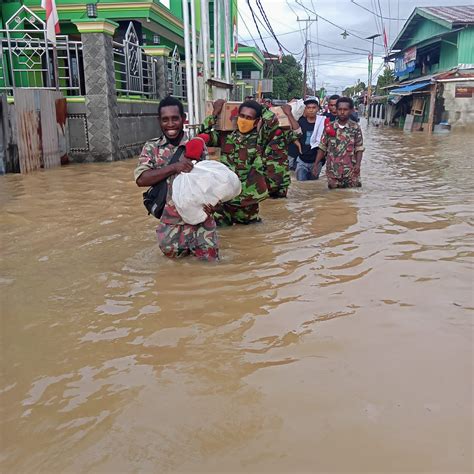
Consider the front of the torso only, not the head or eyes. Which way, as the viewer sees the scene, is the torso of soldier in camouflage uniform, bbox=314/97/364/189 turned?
toward the camera

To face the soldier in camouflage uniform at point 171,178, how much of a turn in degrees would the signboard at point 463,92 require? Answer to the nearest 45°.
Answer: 0° — it already faces them

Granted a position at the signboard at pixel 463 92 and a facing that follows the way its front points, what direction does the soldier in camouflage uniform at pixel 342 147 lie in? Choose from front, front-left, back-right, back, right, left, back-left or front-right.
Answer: front

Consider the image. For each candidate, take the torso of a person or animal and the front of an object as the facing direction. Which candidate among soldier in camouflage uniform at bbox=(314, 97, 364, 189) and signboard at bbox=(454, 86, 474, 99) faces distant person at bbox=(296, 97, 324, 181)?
the signboard

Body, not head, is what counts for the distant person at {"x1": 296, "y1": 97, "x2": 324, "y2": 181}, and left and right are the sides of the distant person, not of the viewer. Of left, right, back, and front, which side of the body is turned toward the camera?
front

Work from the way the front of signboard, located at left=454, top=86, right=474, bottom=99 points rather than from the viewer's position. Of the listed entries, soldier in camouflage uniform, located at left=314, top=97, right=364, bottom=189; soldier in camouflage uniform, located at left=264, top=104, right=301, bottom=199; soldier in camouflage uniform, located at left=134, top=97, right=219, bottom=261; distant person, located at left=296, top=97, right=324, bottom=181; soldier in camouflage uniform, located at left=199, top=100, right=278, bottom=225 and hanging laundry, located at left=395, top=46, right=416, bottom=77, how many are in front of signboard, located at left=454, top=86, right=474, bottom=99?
5
